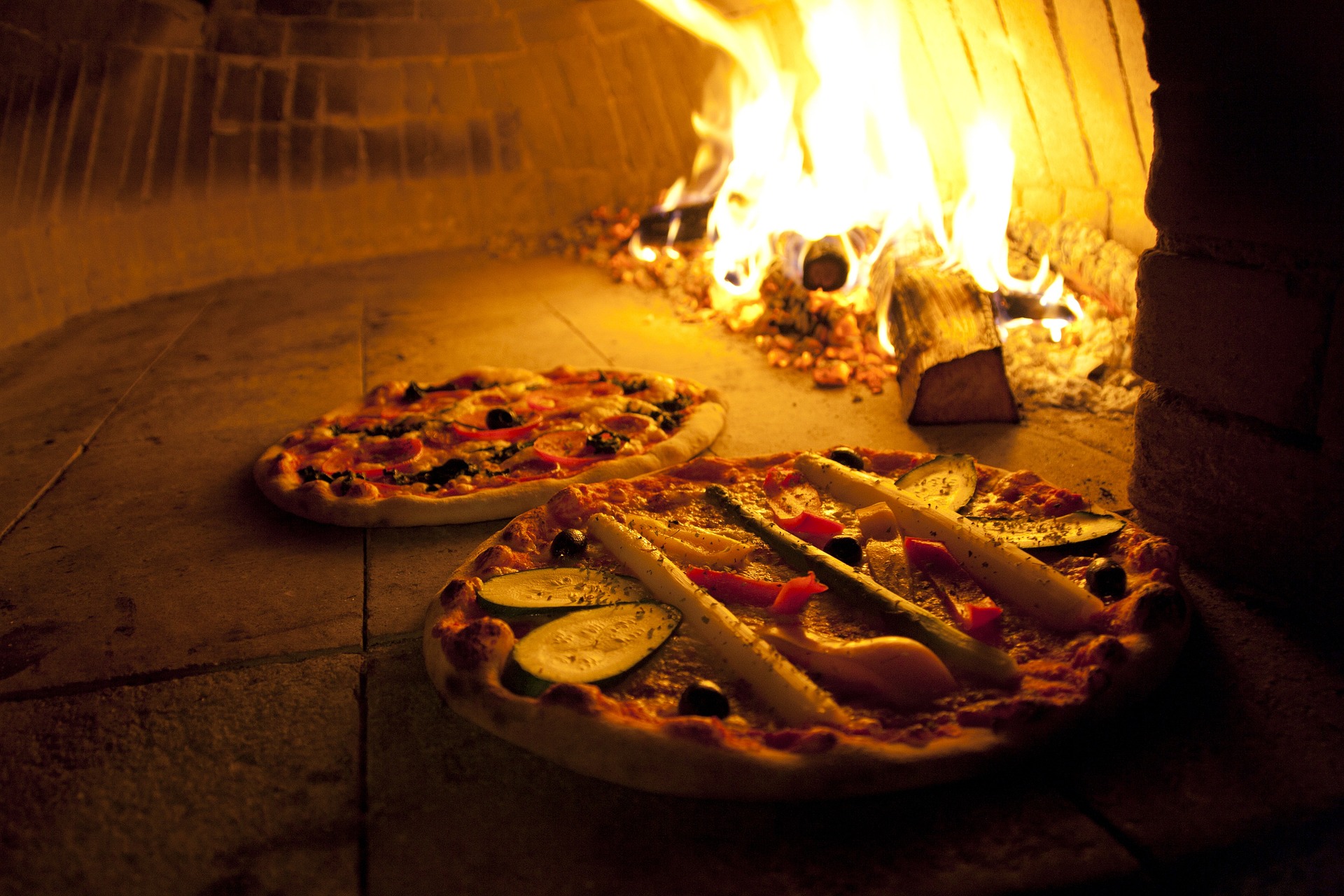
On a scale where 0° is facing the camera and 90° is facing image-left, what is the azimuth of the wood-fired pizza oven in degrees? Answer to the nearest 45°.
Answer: approximately 0°
